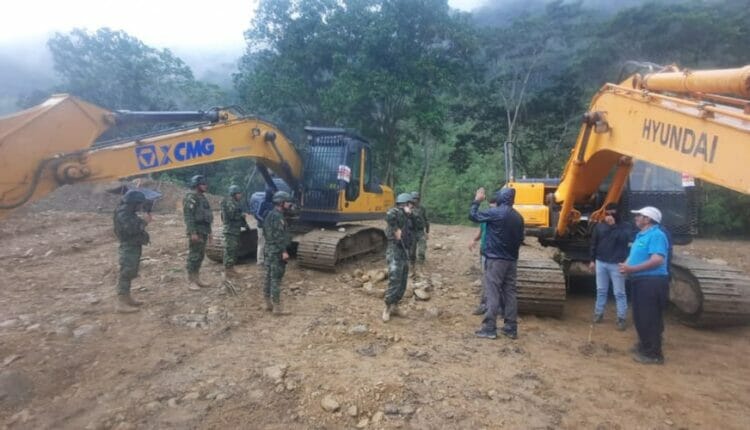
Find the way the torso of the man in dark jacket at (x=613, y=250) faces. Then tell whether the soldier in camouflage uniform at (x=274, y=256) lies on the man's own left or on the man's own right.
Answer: on the man's own right

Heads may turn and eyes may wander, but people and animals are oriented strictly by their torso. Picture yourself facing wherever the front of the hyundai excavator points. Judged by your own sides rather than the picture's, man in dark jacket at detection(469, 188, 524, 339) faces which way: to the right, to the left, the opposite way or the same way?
the opposite way

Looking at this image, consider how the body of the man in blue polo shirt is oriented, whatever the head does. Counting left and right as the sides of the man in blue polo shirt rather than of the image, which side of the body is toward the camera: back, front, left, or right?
left

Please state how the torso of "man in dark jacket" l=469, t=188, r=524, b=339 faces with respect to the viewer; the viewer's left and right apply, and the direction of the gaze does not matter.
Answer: facing away from the viewer and to the left of the viewer

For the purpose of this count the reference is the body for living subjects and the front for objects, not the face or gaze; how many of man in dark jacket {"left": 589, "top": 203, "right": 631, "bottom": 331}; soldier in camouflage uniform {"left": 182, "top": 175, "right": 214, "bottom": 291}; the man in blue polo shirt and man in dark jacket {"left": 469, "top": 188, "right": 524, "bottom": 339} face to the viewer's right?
1

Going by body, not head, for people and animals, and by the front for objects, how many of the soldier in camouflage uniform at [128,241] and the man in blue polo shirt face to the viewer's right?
1

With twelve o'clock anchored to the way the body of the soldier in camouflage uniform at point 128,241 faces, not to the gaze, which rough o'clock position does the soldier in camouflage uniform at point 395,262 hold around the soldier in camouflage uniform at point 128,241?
the soldier in camouflage uniform at point 395,262 is roughly at 1 o'clock from the soldier in camouflage uniform at point 128,241.

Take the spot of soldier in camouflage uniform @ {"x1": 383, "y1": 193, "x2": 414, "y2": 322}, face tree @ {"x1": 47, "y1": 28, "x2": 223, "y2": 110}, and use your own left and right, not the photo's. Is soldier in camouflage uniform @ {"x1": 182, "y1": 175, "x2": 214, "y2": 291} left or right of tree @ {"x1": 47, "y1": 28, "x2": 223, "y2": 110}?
left

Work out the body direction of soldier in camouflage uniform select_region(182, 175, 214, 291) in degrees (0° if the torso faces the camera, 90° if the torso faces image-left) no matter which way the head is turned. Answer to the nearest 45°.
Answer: approximately 270°

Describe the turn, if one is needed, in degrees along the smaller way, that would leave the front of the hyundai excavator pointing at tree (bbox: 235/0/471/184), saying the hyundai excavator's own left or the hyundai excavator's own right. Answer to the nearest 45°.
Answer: approximately 180°

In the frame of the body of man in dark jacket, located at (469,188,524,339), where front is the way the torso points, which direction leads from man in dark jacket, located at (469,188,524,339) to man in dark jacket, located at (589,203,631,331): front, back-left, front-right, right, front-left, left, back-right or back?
right

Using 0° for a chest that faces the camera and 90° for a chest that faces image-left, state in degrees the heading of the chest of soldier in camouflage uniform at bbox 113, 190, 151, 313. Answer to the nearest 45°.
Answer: approximately 270°

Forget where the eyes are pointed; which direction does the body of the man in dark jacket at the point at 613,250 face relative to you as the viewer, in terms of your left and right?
facing the viewer

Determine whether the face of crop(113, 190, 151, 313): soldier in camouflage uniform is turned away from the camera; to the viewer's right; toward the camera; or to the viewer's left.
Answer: to the viewer's right

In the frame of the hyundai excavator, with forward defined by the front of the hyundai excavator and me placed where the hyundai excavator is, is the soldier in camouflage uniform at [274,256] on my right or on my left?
on my right

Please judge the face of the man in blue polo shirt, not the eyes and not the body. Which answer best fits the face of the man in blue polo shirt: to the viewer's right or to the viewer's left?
to the viewer's left

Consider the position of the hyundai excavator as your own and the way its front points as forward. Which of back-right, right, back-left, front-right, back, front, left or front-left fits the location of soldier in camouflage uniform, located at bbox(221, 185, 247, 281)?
back-right

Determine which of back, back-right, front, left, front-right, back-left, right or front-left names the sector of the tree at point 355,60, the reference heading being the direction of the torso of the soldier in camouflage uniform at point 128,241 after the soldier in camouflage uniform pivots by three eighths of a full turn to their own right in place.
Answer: back
